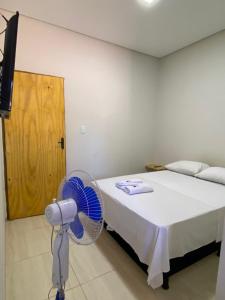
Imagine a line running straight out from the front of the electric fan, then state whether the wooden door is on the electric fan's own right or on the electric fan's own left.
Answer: on the electric fan's own left

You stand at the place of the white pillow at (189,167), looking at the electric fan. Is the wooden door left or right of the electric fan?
right

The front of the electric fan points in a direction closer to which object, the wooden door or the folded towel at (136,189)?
the folded towel
